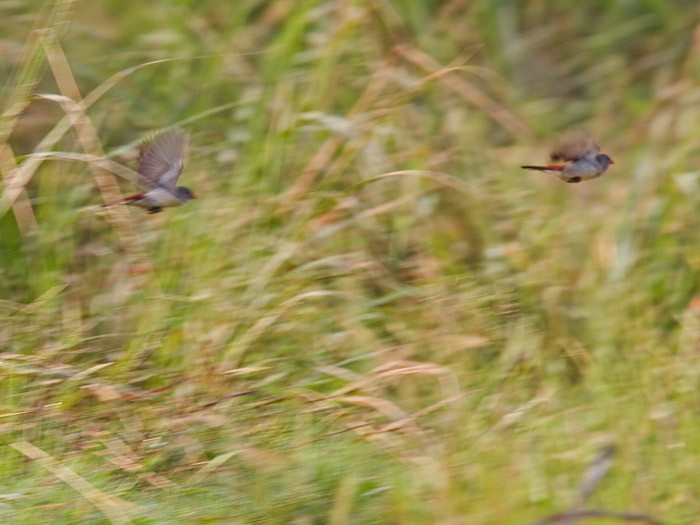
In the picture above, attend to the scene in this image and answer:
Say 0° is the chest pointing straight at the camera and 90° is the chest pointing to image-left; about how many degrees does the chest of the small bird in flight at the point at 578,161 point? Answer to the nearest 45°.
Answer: approximately 270°

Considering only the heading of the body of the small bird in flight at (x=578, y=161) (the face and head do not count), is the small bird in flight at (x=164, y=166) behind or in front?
behind

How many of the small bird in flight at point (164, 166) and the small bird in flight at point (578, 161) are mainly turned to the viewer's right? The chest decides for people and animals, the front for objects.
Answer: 2

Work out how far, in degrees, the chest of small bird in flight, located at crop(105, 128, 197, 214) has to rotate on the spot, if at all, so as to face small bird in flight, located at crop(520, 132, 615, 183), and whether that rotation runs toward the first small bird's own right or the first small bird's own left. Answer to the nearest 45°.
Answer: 0° — it already faces it

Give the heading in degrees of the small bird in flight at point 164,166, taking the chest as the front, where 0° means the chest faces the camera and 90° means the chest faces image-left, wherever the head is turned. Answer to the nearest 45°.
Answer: approximately 270°
